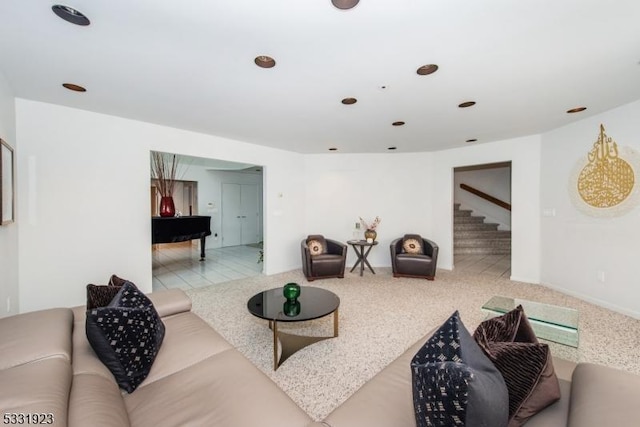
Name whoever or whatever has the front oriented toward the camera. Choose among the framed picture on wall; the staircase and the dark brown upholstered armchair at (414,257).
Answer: the dark brown upholstered armchair

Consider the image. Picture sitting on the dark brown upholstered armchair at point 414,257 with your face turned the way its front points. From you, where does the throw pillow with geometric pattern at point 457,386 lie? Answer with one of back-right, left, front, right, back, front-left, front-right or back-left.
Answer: front

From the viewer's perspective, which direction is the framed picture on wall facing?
to the viewer's right

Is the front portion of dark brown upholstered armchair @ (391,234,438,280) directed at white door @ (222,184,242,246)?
no

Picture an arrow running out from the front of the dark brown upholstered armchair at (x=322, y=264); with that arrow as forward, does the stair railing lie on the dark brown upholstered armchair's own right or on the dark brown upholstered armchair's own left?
on the dark brown upholstered armchair's own left

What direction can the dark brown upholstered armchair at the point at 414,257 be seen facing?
toward the camera

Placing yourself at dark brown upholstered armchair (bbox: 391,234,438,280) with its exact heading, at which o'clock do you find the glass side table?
The glass side table is roughly at 11 o'clock from the dark brown upholstered armchair.

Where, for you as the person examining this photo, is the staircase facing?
facing to the right of the viewer

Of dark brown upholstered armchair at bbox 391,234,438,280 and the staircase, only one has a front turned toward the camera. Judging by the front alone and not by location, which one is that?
the dark brown upholstered armchair

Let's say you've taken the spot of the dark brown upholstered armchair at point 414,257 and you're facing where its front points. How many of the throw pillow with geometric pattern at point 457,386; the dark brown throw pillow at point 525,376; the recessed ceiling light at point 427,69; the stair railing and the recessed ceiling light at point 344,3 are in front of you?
4

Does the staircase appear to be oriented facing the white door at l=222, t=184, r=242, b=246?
no

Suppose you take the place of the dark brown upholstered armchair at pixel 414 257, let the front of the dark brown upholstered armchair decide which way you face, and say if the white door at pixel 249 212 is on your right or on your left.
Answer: on your right

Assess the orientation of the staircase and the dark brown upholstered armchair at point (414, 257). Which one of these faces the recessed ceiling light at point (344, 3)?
the dark brown upholstered armchair

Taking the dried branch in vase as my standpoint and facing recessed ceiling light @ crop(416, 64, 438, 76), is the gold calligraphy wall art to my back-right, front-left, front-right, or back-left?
front-left
